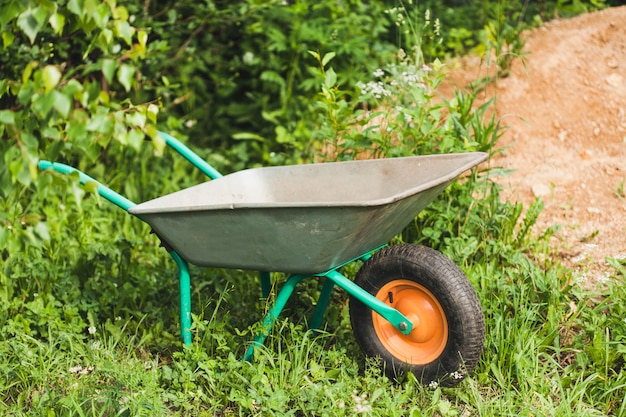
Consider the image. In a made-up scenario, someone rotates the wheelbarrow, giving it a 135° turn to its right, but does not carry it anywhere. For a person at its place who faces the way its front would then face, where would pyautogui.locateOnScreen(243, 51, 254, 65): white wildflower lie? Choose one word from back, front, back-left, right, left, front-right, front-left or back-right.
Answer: right

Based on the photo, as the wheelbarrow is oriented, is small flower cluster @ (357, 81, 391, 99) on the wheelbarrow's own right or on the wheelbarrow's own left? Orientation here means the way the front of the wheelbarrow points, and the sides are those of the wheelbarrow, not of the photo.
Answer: on the wheelbarrow's own left

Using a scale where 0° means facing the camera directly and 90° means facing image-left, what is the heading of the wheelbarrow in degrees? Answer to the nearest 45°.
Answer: approximately 315°

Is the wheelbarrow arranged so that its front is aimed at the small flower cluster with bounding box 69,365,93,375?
no
